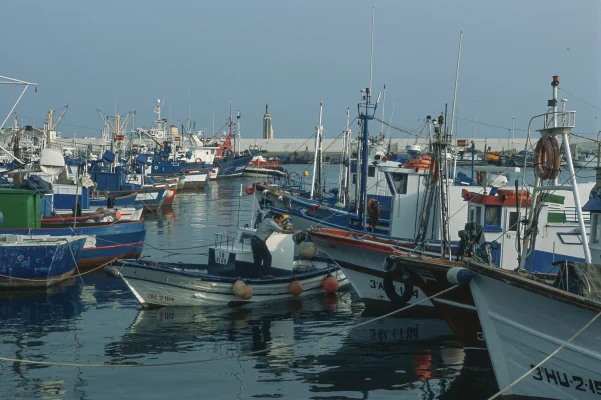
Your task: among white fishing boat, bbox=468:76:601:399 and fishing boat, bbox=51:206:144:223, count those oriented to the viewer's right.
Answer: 1

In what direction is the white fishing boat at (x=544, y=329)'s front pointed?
to the viewer's left

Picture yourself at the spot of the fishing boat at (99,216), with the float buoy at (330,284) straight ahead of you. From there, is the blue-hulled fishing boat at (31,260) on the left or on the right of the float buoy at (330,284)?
right

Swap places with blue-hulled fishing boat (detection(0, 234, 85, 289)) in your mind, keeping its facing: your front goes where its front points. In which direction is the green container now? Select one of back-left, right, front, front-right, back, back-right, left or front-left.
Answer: left

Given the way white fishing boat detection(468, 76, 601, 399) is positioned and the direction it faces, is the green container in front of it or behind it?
in front

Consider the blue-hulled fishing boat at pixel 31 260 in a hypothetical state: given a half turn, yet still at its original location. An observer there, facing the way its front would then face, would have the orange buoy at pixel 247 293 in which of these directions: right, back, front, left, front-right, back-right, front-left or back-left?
back-left

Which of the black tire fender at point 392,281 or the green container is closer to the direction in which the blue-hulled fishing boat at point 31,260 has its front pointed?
the black tire fender

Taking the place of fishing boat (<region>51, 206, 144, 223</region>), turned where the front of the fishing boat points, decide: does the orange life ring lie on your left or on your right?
on your right

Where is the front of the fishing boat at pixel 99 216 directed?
to the viewer's right

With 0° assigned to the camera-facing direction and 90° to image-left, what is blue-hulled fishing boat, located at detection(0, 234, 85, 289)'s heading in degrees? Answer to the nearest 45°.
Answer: approximately 270°

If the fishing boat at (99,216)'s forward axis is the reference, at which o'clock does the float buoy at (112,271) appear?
The float buoy is roughly at 3 o'clock from the fishing boat.

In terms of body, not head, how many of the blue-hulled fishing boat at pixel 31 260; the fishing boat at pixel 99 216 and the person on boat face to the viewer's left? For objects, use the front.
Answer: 0

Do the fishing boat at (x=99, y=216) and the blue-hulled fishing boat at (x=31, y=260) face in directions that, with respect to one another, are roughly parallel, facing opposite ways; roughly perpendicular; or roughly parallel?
roughly parallel
